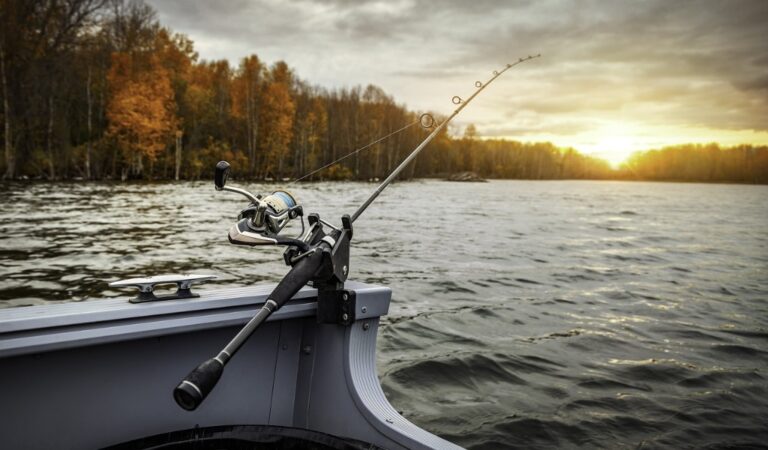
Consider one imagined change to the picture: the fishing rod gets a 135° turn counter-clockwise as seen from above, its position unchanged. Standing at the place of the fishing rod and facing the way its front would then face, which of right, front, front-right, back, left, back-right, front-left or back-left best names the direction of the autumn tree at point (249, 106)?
right

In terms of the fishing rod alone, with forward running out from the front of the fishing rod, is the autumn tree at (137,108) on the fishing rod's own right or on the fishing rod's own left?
on the fishing rod's own left

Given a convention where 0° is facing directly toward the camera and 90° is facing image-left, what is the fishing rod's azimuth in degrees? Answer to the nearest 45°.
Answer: approximately 225°

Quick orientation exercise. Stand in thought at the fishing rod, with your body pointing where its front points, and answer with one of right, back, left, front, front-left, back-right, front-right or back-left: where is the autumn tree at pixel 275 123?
front-left

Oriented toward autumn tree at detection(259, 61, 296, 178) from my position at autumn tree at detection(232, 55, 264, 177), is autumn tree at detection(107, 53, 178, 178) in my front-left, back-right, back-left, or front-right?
back-right
